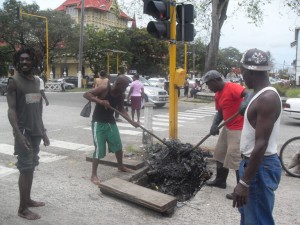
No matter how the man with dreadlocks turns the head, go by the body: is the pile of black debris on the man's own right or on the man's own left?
on the man's own left

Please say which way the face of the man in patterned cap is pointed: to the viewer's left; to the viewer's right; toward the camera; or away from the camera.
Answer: to the viewer's left

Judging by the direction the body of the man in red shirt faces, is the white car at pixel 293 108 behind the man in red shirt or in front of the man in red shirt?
behind

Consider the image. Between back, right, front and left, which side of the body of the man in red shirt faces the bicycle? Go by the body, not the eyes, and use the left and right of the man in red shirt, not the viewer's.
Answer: back

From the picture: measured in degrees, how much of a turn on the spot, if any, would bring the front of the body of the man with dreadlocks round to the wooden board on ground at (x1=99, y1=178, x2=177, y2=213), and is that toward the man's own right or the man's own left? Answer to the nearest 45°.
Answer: approximately 45° to the man's own left

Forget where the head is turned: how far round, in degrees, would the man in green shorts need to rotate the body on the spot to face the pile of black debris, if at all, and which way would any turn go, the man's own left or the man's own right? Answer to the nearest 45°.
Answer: approximately 45° to the man's own left

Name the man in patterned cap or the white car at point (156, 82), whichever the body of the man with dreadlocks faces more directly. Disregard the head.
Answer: the man in patterned cap

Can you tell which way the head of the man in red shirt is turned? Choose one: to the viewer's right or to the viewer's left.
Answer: to the viewer's left
